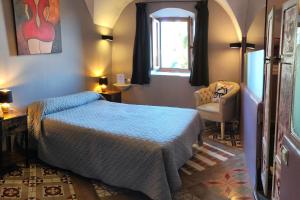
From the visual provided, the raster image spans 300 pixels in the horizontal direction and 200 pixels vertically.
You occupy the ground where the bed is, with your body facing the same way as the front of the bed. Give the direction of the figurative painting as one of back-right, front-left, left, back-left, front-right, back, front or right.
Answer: back

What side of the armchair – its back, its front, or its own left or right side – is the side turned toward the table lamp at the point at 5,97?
front

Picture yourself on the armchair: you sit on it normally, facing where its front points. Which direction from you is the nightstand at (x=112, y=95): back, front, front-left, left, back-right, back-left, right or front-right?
front-right

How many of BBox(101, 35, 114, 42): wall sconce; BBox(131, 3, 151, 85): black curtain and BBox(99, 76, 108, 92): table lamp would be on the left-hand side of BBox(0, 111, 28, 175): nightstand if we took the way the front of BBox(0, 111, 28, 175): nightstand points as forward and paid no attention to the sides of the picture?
3

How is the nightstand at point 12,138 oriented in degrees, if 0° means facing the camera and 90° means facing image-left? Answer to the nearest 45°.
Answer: approximately 315°

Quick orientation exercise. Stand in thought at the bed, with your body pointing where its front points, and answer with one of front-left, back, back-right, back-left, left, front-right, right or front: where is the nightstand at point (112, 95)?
back-left

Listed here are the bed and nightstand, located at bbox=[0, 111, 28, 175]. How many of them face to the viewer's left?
0

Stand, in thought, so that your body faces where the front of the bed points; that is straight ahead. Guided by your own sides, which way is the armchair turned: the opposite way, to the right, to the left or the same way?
to the right

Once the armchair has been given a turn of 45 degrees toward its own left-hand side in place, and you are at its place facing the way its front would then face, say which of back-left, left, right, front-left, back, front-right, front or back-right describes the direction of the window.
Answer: back-right

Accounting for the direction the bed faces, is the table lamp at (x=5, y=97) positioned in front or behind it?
behind

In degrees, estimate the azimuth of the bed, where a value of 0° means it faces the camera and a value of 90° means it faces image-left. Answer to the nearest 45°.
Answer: approximately 315°

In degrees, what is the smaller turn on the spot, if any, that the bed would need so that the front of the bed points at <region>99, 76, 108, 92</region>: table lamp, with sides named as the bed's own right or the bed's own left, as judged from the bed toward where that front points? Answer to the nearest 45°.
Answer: approximately 135° to the bed's own left
